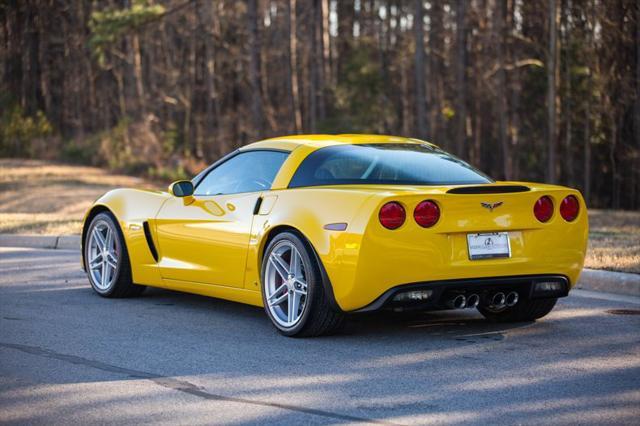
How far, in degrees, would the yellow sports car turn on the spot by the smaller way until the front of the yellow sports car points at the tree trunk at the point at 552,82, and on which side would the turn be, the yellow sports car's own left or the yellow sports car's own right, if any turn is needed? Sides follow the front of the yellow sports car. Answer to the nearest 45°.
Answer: approximately 45° to the yellow sports car's own right

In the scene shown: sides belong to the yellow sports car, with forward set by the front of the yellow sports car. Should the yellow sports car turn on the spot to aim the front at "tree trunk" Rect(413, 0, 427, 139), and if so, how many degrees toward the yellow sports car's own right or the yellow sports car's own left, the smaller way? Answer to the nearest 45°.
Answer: approximately 45° to the yellow sports car's own right

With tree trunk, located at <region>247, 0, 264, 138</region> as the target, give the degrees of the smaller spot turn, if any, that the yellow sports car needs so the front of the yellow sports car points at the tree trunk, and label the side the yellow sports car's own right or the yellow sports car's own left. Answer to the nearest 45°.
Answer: approximately 45° to the yellow sports car's own right

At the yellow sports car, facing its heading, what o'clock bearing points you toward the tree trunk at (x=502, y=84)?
The tree trunk is roughly at 2 o'clock from the yellow sports car.

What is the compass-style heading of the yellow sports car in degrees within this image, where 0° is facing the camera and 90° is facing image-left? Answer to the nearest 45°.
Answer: approximately 135°
